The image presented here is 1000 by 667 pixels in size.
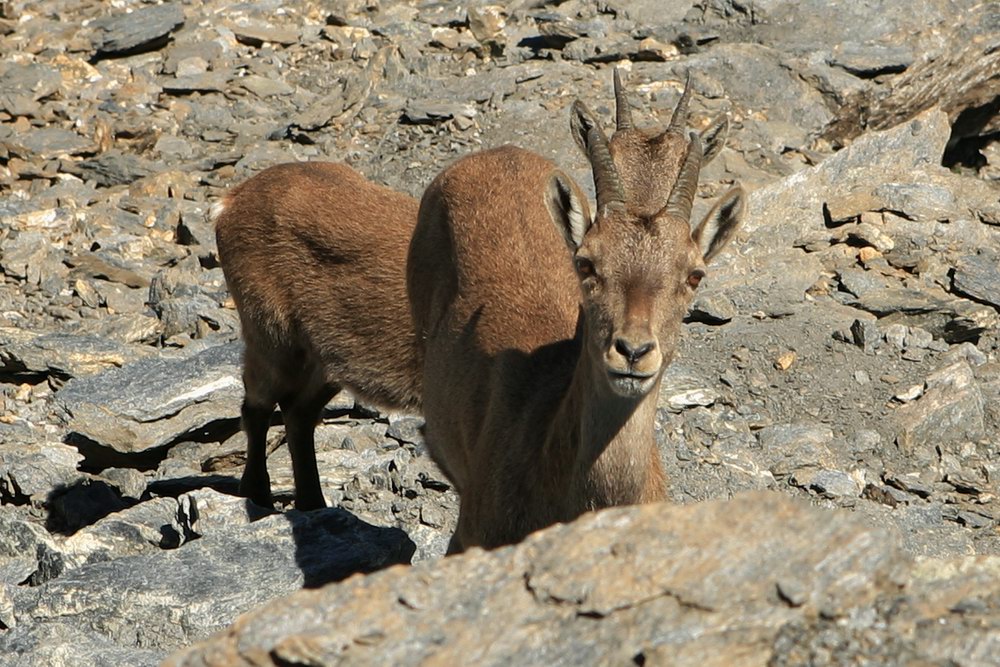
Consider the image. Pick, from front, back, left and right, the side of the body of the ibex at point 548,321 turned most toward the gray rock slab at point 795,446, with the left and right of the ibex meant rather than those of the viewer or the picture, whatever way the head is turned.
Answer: left

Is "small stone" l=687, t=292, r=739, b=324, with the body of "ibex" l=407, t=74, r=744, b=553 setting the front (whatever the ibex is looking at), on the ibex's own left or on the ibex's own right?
on the ibex's own left

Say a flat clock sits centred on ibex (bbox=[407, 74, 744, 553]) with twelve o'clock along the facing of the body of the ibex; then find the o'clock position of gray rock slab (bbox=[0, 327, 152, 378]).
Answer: The gray rock slab is roughly at 6 o'clock from the ibex.

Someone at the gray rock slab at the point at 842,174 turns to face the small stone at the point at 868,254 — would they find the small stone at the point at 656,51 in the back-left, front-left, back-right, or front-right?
back-right

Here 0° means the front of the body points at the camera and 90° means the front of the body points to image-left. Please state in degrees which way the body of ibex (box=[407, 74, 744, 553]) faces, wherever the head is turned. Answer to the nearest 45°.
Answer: approximately 315°

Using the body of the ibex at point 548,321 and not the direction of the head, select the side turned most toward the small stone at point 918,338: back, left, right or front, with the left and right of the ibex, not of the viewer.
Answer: left

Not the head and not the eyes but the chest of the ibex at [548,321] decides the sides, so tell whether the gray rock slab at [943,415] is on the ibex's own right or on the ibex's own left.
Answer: on the ibex's own left

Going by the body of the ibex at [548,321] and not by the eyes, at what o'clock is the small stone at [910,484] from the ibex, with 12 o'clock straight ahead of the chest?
The small stone is roughly at 9 o'clock from the ibex.

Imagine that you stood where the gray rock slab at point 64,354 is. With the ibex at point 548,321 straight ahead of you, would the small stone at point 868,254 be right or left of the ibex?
left

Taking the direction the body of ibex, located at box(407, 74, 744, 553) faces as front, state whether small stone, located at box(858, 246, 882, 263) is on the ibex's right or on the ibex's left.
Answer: on the ibex's left
